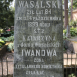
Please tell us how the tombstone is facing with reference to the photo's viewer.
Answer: facing the viewer
